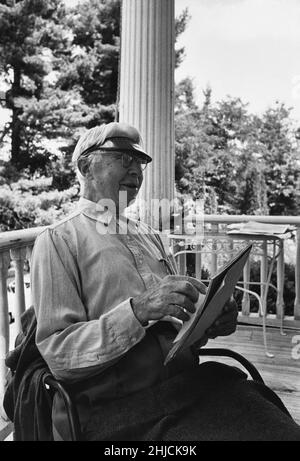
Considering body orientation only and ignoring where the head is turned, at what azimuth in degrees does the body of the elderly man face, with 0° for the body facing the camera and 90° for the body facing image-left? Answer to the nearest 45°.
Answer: approximately 315°

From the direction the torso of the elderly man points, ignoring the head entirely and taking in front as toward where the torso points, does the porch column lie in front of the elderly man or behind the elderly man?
behind

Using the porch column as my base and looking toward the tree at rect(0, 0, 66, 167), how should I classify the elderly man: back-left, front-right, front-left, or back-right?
back-left

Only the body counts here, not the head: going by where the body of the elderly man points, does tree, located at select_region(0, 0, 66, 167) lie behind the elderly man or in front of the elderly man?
behind

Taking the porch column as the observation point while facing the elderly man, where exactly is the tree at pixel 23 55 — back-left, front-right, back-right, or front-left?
back-right
